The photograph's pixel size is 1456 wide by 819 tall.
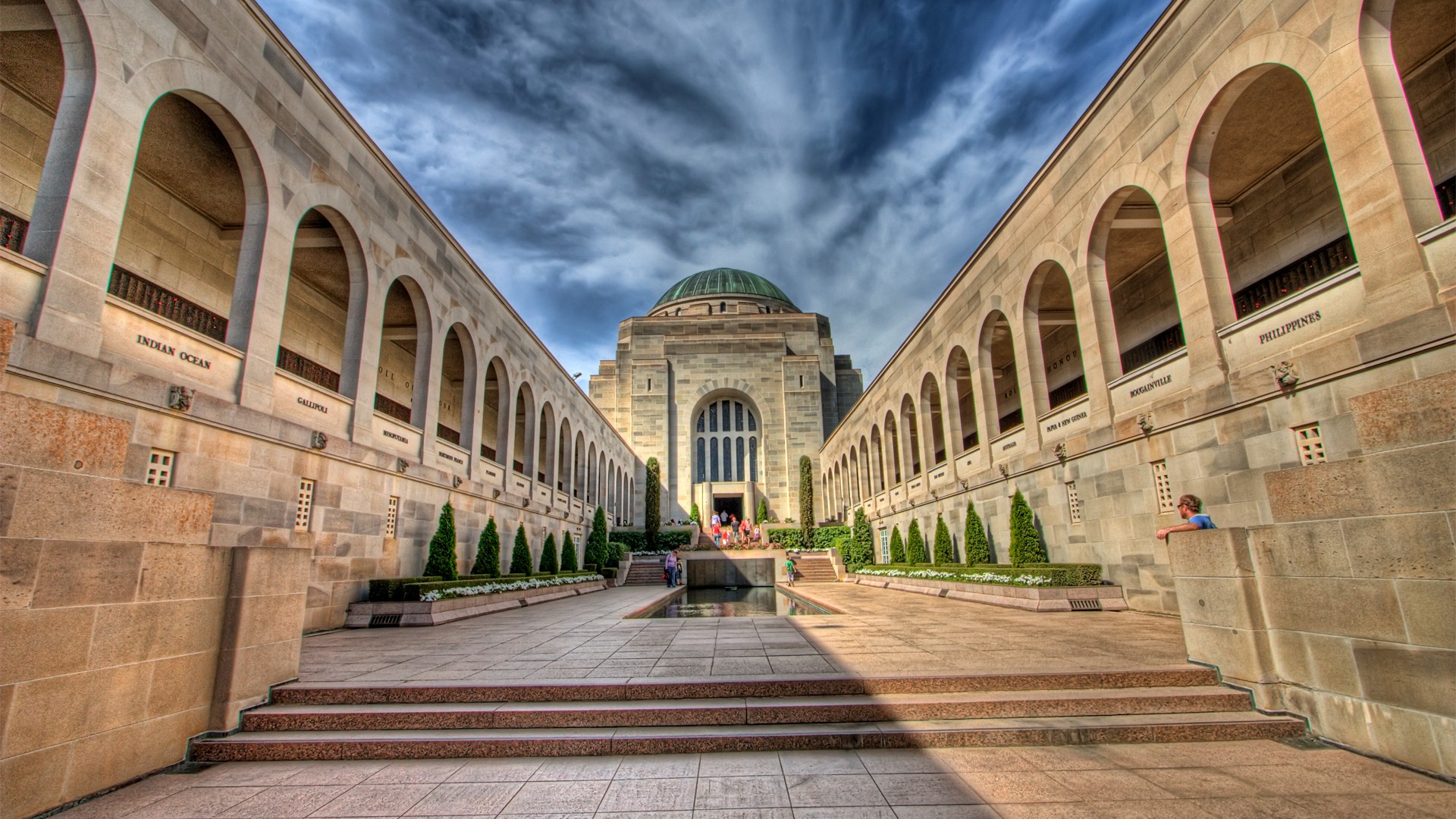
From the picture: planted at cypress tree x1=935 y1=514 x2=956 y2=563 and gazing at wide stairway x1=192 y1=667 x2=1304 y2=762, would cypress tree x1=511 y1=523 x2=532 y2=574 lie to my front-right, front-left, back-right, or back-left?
front-right

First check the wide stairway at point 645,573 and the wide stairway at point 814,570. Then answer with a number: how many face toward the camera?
2

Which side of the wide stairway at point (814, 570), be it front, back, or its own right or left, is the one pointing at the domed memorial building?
back

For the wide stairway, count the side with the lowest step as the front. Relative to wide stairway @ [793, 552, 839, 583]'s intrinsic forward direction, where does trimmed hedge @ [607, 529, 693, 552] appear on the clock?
The trimmed hedge is roughly at 4 o'clock from the wide stairway.

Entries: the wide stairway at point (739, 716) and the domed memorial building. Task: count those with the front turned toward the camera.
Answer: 2

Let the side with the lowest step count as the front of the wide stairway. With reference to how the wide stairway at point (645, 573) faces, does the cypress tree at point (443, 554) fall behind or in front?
in front

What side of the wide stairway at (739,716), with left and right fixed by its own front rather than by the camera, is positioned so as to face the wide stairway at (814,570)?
back

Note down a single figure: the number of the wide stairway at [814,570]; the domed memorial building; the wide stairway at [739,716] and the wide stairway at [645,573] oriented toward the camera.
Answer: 4

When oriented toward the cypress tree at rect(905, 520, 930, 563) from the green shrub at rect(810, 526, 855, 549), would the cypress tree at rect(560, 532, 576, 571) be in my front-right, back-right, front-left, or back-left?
front-right

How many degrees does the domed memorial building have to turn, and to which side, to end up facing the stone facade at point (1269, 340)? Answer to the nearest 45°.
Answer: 0° — it already faces it

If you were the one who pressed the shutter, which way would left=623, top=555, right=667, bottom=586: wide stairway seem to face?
facing the viewer

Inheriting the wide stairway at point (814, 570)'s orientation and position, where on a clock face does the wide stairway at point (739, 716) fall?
the wide stairway at point (739, 716) is roughly at 12 o'clock from the wide stairway at point (814, 570).

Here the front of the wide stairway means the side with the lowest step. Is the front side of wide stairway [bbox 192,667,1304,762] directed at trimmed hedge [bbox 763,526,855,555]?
no

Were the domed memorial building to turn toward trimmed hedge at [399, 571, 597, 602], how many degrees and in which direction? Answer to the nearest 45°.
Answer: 0° — it already faces it

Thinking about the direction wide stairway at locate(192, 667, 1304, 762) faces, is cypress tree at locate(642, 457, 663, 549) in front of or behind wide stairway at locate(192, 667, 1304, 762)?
behind

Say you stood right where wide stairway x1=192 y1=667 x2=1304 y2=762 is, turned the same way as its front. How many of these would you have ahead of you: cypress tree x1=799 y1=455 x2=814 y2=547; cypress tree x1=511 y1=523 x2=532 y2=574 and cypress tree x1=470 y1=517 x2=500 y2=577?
0

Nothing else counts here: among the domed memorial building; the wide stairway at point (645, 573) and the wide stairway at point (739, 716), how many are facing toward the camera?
3

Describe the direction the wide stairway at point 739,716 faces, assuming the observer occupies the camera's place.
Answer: facing the viewer

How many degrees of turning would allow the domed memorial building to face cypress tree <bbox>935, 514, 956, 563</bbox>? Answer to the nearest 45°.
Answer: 0° — it already faces it

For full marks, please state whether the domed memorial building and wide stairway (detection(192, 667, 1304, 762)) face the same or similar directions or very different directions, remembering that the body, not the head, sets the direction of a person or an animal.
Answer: same or similar directions

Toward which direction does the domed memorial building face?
toward the camera
